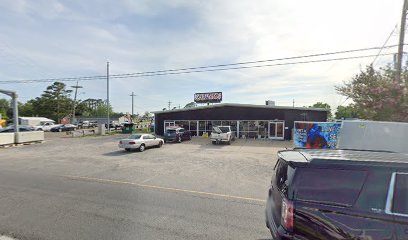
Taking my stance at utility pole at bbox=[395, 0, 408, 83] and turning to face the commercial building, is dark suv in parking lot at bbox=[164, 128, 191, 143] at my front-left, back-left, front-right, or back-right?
front-left

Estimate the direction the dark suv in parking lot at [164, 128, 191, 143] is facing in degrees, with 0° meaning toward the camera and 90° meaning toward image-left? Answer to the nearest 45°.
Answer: approximately 225°

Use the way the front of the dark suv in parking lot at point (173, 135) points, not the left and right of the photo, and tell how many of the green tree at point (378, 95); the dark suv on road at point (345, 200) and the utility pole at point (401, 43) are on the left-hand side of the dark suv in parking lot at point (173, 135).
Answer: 0

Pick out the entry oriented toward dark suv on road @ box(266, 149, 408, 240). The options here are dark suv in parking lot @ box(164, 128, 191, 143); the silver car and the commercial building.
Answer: the commercial building

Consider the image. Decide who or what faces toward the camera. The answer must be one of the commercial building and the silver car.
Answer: the commercial building

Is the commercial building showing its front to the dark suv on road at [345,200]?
yes

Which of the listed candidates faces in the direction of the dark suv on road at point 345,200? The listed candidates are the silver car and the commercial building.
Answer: the commercial building

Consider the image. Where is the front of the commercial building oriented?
toward the camera

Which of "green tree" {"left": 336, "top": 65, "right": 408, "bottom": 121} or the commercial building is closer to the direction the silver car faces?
the commercial building

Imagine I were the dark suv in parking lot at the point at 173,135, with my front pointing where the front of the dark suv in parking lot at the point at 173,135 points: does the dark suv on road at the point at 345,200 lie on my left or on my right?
on my right

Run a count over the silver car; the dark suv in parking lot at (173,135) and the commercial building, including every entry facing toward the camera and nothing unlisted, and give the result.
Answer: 1

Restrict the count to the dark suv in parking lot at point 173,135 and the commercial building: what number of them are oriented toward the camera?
1

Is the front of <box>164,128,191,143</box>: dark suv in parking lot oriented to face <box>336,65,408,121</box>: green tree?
no
